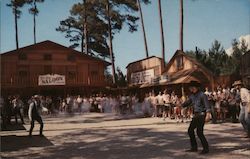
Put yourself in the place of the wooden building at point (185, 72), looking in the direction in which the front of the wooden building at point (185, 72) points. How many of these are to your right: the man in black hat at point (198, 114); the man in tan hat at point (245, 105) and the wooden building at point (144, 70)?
1

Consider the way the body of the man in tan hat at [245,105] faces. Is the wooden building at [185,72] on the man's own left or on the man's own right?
on the man's own right

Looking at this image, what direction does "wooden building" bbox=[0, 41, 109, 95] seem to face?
toward the camera

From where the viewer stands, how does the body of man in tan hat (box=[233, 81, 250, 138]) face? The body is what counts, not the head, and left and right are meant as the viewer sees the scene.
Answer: facing to the left of the viewer

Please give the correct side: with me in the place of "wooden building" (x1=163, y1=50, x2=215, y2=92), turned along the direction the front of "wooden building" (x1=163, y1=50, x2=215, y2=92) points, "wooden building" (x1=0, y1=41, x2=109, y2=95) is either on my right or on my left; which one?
on my right

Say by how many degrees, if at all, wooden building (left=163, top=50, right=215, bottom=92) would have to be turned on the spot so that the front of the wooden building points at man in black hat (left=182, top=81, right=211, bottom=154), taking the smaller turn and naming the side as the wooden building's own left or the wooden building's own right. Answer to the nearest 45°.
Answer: approximately 45° to the wooden building's own left

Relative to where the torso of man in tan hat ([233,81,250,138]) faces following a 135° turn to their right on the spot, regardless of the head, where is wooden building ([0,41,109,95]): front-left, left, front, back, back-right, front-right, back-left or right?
left

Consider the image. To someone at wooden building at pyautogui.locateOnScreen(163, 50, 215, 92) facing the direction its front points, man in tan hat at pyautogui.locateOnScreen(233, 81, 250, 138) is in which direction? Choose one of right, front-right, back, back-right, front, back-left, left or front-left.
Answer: front-left

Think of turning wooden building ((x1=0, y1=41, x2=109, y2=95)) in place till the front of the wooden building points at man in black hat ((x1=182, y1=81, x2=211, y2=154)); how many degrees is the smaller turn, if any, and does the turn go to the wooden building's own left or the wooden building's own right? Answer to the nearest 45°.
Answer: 0° — it already faces them

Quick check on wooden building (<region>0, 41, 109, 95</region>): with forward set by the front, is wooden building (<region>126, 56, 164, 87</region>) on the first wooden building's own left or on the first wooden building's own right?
on the first wooden building's own left

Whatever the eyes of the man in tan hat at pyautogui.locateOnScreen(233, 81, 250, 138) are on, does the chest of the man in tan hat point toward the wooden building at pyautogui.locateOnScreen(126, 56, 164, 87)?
no

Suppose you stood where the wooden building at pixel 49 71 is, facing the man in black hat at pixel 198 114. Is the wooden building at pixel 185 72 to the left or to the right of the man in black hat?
left

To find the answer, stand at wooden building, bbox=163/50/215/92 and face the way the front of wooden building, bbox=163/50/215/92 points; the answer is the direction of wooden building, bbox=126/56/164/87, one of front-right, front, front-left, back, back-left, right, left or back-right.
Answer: right

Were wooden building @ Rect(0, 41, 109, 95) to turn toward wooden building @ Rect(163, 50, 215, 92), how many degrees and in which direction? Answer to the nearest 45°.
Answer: approximately 45° to its left

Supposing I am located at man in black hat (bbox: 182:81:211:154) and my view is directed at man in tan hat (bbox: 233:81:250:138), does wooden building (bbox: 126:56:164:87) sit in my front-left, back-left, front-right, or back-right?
front-left
